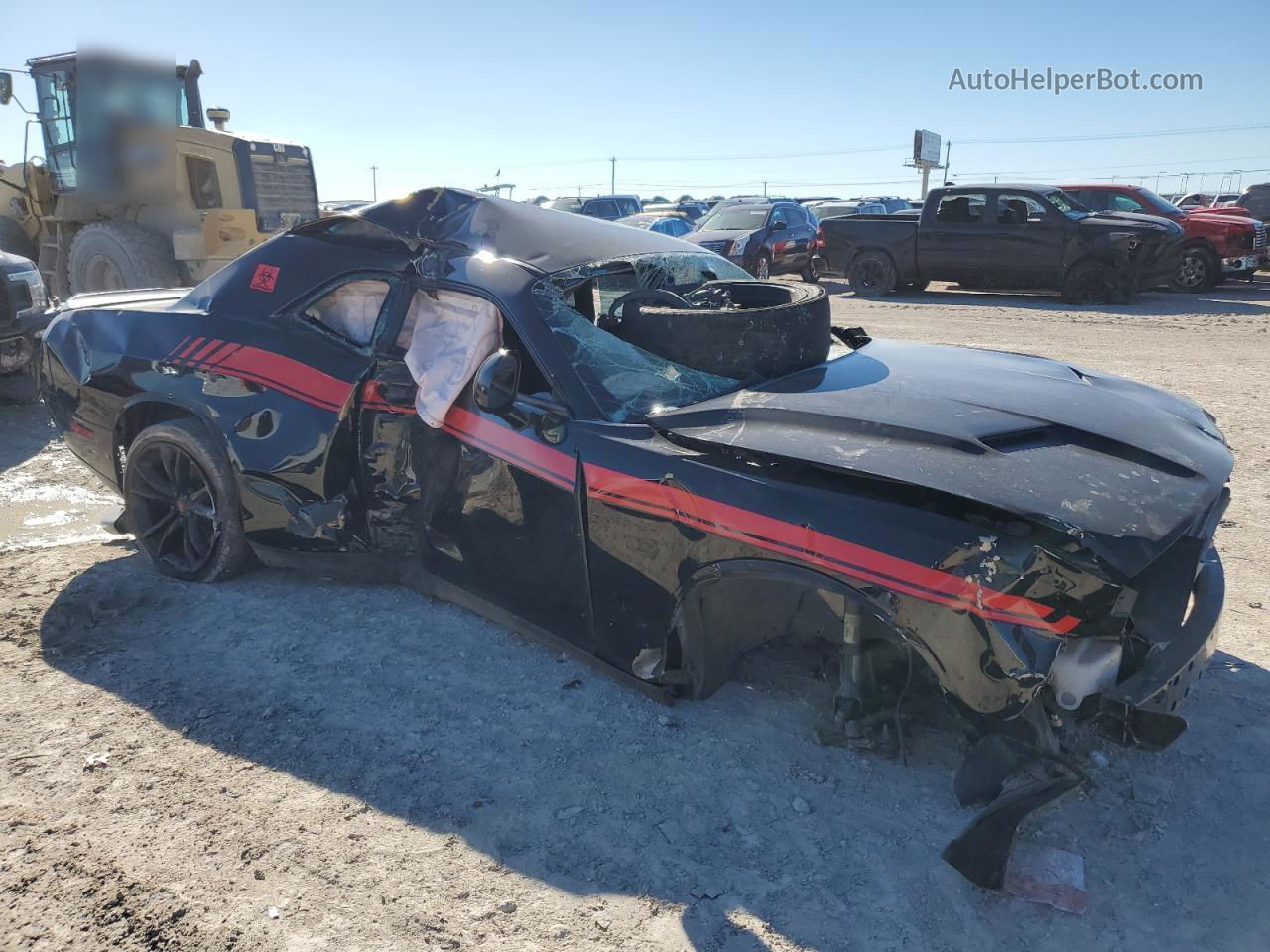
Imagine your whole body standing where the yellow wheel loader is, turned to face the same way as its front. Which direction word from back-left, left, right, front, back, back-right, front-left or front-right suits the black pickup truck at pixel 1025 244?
back-right

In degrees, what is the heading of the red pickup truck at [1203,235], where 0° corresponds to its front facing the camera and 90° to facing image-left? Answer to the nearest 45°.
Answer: approximately 315°

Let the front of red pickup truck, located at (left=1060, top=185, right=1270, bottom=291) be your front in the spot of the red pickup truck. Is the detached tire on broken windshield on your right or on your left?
on your right

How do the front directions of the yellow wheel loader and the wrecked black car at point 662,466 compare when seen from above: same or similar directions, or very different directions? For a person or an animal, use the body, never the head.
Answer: very different directions

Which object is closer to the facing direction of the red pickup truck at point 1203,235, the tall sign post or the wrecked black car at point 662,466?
the wrecked black car

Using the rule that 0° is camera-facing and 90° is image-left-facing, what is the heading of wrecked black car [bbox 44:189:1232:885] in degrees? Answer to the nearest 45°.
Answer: approximately 315°

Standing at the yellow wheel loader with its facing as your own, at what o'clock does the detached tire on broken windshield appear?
The detached tire on broken windshield is roughly at 7 o'clock from the yellow wheel loader.

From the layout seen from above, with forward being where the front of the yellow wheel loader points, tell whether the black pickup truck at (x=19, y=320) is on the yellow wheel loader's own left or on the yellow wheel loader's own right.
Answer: on the yellow wheel loader's own left

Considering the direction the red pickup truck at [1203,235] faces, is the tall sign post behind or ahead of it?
behind

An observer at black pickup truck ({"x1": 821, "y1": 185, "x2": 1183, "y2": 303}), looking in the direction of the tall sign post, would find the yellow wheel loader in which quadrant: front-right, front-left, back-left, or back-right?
back-left

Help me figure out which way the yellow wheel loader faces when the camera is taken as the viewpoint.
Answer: facing away from the viewer and to the left of the viewer

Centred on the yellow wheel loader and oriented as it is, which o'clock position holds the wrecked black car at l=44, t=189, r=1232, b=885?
The wrecked black car is roughly at 7 o'clock from the yellow wheel loader.
